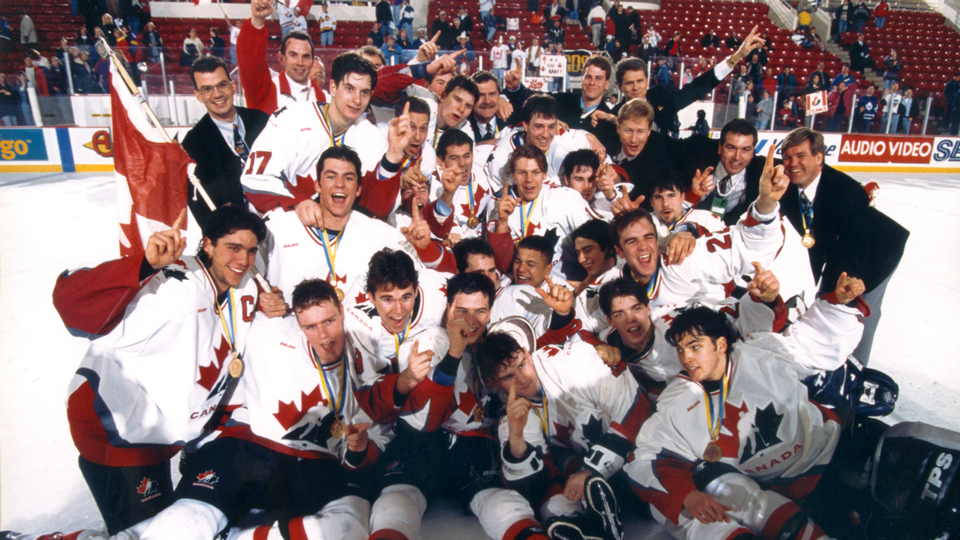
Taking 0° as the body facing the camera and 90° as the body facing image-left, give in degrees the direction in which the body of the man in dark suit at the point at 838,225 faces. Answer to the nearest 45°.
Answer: approximately 45°

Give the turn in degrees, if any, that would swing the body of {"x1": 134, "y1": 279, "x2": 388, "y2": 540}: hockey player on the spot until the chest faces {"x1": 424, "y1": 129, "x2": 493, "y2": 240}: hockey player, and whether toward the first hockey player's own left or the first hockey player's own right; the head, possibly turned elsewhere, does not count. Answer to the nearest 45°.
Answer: approximately 90° to the first hockey player's own left

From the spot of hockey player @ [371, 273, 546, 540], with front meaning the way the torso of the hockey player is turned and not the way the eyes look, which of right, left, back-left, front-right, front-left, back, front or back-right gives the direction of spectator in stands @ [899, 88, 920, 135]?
back-left

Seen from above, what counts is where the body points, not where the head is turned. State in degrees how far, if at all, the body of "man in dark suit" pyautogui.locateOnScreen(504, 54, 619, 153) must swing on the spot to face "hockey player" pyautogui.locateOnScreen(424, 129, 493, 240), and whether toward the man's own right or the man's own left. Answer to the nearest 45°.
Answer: approximately 45° to the man's own right

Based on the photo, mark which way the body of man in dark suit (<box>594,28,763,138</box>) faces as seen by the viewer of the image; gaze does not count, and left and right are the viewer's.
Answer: facing the viewer

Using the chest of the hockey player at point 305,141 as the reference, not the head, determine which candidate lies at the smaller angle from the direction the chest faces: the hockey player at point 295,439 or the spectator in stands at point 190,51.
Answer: the hockey player

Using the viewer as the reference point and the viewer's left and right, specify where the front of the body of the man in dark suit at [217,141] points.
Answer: facing the viewer and to the right of the viewer

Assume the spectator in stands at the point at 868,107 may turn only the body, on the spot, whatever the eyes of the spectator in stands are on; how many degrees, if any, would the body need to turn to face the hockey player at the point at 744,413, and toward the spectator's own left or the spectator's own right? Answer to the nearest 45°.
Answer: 0° — they already face them

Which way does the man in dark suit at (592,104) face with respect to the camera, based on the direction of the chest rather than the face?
toward the camera
